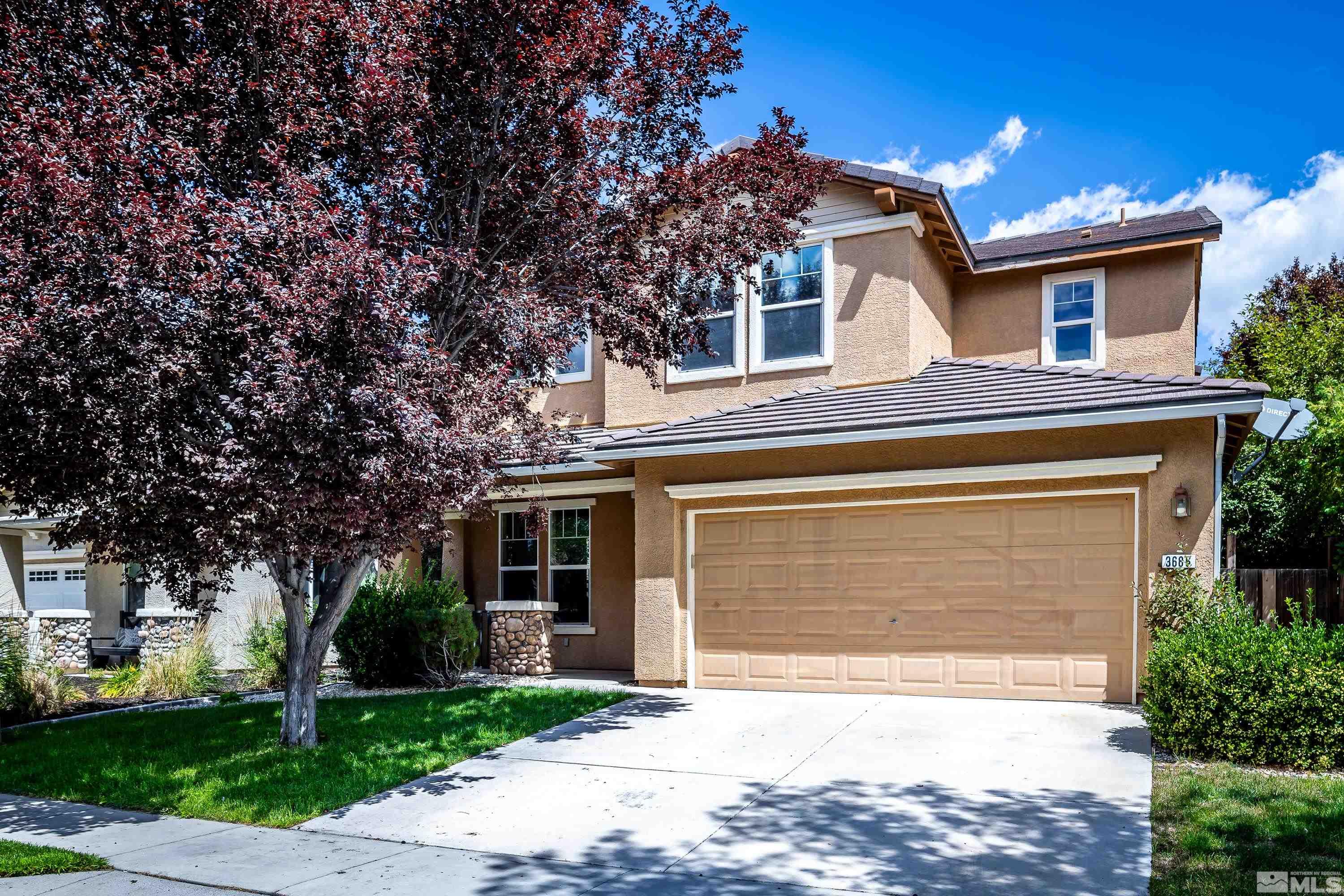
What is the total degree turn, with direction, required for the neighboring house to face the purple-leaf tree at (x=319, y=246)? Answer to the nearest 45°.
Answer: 0° — it already faces it

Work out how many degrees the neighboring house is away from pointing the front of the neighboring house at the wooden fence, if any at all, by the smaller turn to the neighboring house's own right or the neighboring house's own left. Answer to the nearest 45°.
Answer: approximately 45° to the neighboring house's own left

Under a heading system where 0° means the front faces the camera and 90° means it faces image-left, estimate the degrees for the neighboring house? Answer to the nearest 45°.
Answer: approximately 0°
